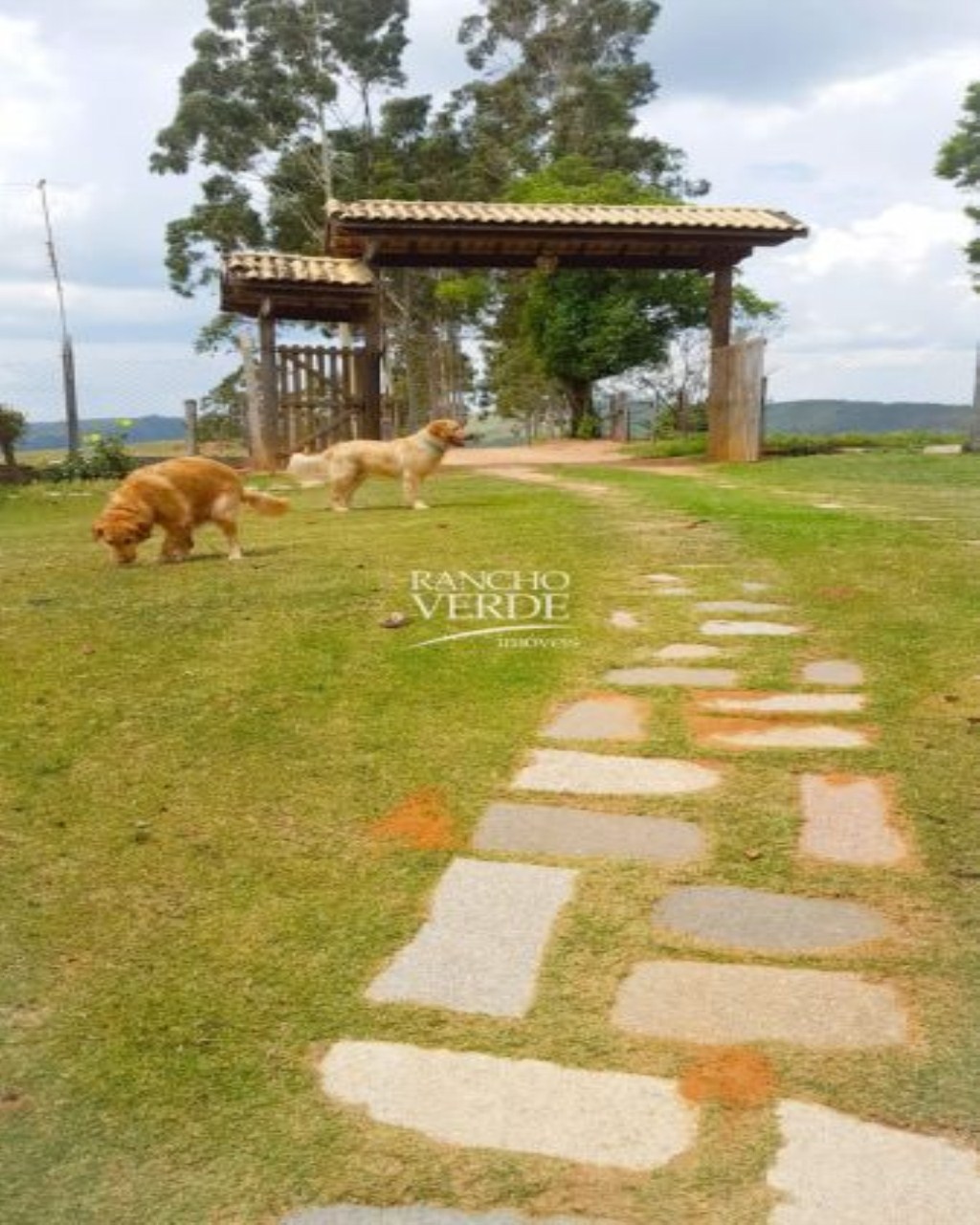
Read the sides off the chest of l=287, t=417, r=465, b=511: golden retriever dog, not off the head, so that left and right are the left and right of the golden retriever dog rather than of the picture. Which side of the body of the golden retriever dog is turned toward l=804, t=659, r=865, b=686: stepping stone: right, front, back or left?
right

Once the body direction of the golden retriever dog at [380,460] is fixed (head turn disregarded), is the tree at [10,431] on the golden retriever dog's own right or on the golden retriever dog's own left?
on the golden retriever dog's own left

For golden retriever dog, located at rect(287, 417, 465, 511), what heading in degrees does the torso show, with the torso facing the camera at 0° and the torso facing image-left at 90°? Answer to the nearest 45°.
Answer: approximately 270°

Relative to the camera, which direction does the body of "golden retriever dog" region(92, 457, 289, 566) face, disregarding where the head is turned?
to the viewer's left

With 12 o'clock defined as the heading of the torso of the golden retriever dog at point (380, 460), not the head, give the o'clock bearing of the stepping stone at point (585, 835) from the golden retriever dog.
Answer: The stepping stone is roughly at 3 o'clock from the golden retriever dog.

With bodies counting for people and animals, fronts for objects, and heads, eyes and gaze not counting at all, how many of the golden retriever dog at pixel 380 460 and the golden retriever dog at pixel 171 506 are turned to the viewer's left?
1

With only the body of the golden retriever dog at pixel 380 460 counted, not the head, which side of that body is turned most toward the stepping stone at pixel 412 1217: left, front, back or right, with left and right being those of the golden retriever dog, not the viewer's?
right

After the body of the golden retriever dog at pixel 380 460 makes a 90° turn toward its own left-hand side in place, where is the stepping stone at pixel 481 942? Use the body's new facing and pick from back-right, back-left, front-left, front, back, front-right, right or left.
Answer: back

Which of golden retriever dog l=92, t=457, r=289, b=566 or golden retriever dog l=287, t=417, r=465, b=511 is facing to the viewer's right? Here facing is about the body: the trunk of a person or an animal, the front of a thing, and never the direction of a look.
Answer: golden retriever dog l=287, t=417, r=465, b=511

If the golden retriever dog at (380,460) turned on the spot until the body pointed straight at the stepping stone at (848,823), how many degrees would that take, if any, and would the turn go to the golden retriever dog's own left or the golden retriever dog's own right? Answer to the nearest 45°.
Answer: approximately 90° to the golden retriever dog's own right

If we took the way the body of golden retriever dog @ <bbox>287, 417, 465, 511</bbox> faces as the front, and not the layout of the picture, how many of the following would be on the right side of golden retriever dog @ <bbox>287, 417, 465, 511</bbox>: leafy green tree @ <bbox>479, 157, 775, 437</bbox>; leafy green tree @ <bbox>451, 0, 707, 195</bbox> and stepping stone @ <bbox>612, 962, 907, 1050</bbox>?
1

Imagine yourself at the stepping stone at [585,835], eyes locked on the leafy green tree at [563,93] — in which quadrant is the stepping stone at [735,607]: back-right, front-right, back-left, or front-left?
front-right

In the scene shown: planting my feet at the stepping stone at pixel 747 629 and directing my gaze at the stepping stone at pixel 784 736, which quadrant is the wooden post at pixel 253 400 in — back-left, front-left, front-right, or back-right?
back-right

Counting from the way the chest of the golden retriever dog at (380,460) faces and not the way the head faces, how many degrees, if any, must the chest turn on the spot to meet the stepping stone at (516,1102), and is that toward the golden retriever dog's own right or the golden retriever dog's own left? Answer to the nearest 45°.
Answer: approximately 90° to the golden retriever dog's own right

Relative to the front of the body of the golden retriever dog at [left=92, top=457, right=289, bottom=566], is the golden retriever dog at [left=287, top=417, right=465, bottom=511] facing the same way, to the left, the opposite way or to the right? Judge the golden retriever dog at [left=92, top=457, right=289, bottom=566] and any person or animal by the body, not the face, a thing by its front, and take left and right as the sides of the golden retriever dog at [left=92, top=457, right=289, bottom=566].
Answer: the opposite way
